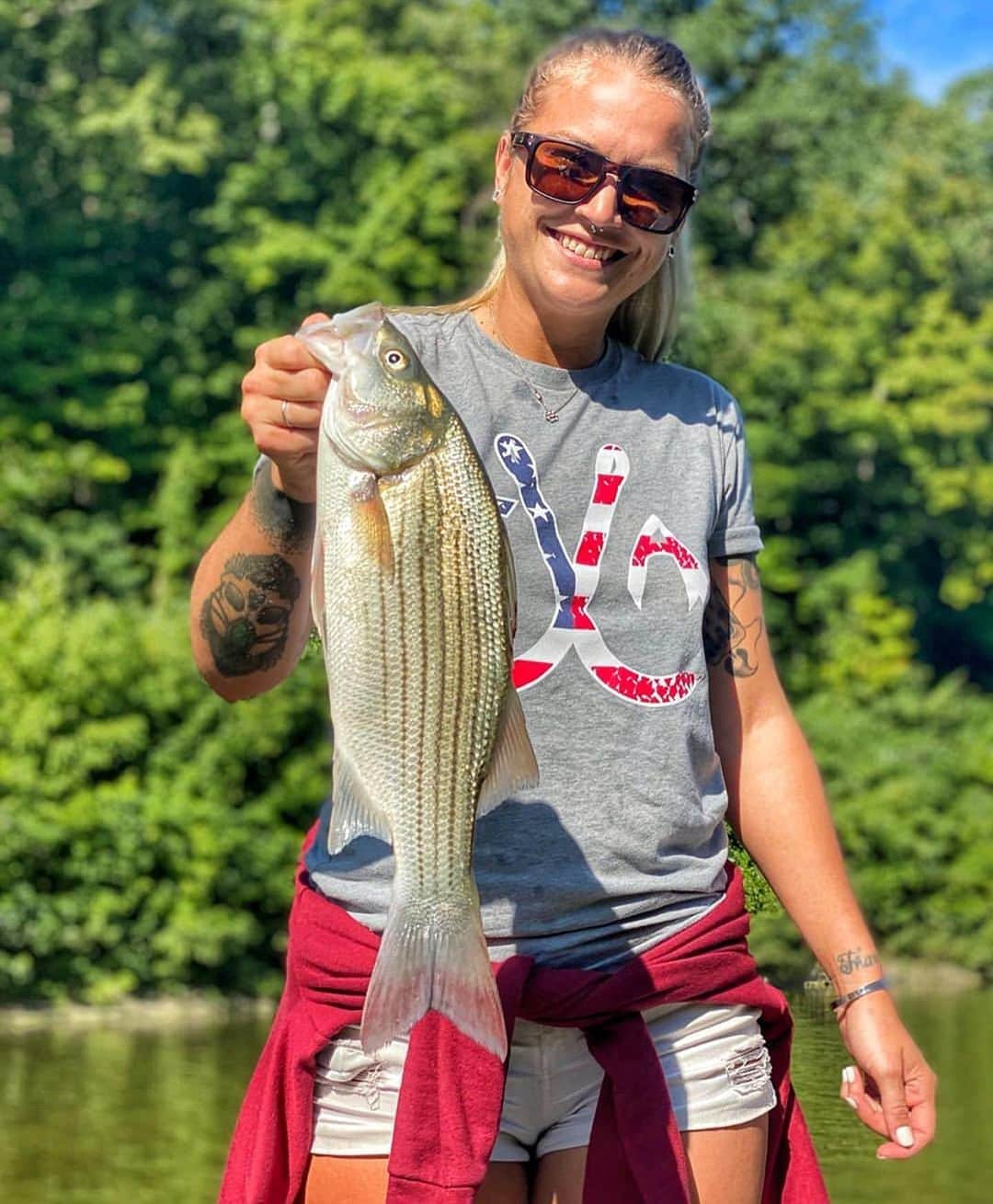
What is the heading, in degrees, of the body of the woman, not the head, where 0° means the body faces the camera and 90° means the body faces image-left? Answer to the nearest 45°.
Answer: approximately 0°
